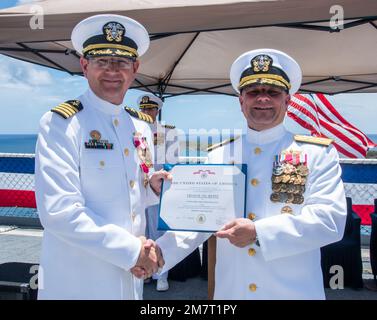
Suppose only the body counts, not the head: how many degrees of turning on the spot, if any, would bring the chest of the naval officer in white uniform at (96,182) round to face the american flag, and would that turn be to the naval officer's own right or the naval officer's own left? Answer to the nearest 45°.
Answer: approximately 90° to the naval officer's own left

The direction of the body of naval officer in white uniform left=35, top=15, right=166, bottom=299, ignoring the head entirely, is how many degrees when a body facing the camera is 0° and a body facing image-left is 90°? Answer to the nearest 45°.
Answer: approximately 315°

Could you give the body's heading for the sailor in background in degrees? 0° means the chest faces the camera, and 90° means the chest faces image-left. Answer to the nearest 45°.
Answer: approximately 45°
